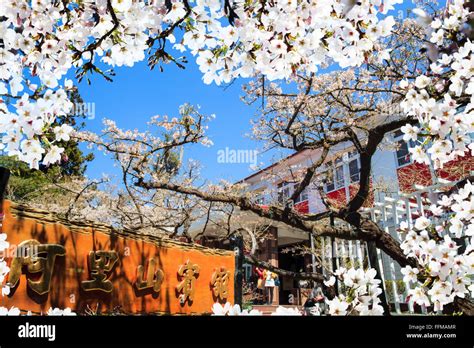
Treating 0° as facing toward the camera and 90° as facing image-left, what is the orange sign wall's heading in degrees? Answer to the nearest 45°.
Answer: approximately 315°
